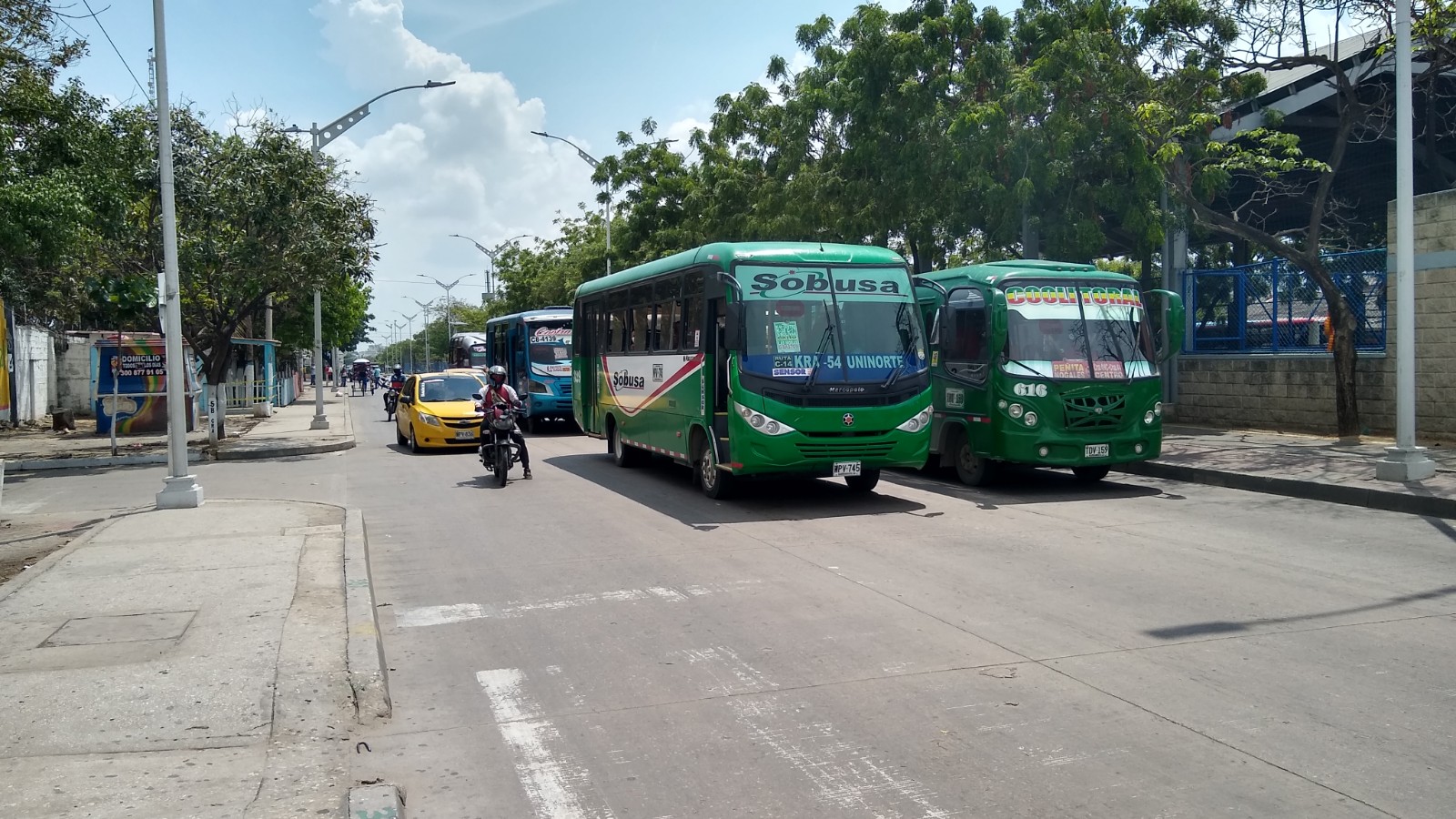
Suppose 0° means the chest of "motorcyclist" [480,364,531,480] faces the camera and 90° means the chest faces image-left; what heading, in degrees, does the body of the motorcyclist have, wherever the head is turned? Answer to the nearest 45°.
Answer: approximately 0°

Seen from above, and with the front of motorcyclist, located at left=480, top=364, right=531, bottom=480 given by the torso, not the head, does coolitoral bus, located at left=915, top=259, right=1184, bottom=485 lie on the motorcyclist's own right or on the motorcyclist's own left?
on the motorcyclist's own left

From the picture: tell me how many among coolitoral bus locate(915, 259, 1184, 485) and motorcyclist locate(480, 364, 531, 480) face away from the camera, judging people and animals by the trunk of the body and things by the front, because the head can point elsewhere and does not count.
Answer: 0

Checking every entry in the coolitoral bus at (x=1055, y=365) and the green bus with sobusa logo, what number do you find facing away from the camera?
0

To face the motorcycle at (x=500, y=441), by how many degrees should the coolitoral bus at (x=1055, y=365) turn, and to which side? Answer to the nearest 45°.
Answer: approximately 135° to its right

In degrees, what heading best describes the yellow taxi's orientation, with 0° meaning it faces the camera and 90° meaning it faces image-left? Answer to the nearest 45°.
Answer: approximately 315°

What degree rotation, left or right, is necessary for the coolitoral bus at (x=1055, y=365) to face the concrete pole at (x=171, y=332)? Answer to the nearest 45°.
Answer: approximately 135° to its right

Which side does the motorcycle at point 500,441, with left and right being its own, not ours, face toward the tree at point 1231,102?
left

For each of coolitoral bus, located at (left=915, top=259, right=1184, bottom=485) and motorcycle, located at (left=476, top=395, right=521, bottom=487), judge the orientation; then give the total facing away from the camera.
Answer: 0

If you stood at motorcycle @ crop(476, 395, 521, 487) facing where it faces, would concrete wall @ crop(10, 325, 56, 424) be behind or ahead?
behind

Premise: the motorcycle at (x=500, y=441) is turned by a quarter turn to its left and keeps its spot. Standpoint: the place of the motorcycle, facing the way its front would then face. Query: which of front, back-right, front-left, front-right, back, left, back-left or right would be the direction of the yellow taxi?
left

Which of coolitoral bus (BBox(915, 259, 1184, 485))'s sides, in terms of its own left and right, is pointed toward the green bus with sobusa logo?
right

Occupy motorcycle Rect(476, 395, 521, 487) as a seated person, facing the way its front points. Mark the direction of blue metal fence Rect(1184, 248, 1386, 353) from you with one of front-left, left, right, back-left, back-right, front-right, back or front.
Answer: left
